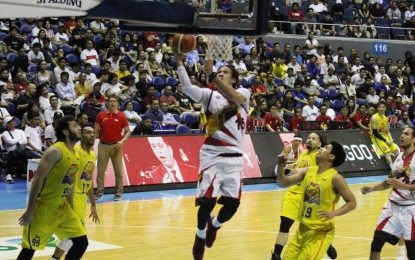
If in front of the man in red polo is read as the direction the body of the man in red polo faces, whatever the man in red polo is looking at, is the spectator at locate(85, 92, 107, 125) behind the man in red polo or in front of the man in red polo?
behind

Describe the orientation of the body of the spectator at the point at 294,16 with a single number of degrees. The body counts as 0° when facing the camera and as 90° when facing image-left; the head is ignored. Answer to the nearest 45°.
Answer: approximately 0°

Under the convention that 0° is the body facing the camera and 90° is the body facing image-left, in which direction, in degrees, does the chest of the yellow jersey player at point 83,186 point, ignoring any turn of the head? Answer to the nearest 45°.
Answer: approximately 315°

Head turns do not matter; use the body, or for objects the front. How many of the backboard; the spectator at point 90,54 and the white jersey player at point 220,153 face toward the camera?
2

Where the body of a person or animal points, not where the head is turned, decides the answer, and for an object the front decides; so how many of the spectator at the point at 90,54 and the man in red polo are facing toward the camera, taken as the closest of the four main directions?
2

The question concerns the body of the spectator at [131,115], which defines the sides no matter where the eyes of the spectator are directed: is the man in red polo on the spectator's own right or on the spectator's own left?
on the spectator's own right

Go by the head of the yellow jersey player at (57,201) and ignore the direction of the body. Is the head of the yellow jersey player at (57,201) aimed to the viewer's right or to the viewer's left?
to the viewer's right
